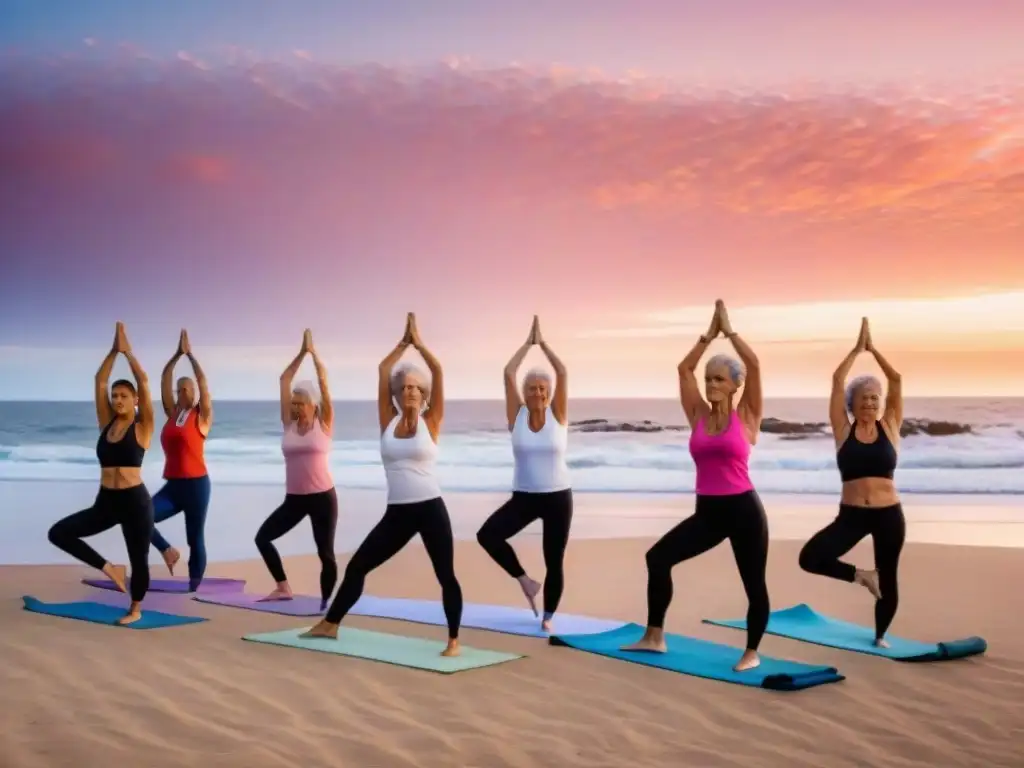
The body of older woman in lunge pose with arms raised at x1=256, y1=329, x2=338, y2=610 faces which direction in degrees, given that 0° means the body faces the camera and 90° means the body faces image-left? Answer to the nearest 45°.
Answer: approximately 45°

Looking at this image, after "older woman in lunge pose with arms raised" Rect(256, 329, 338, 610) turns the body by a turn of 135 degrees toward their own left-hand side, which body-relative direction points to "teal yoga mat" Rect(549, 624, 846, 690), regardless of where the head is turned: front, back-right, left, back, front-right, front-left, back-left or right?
front-right

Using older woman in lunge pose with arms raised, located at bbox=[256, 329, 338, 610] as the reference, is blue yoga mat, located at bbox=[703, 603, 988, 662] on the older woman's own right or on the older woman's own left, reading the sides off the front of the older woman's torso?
on the older woman's own left

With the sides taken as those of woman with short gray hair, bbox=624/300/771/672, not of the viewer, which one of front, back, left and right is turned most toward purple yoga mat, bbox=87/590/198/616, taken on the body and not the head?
right

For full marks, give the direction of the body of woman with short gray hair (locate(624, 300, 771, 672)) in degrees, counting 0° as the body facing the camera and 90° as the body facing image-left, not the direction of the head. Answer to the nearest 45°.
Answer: approximately 45°

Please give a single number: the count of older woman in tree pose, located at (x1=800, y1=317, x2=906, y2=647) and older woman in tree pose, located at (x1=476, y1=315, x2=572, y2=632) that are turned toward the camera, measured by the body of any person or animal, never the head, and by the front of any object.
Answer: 2

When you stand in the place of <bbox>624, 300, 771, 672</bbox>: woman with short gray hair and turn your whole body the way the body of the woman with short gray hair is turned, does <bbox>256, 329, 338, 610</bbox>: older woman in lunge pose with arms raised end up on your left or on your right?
on your right

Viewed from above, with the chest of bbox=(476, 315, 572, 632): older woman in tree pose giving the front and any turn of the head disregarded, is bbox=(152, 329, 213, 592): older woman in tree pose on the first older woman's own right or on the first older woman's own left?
on the first older woman's own right

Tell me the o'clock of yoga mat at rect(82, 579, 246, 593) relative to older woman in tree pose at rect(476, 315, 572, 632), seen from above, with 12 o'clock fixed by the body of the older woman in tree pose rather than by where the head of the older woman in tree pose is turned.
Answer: The yoga mat is roughly at 4 o'clock from the older woman in tree pose.

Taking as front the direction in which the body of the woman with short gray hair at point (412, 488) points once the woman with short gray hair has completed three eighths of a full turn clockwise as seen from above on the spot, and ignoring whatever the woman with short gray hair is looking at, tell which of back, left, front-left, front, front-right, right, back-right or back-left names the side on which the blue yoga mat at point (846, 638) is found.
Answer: back-right
